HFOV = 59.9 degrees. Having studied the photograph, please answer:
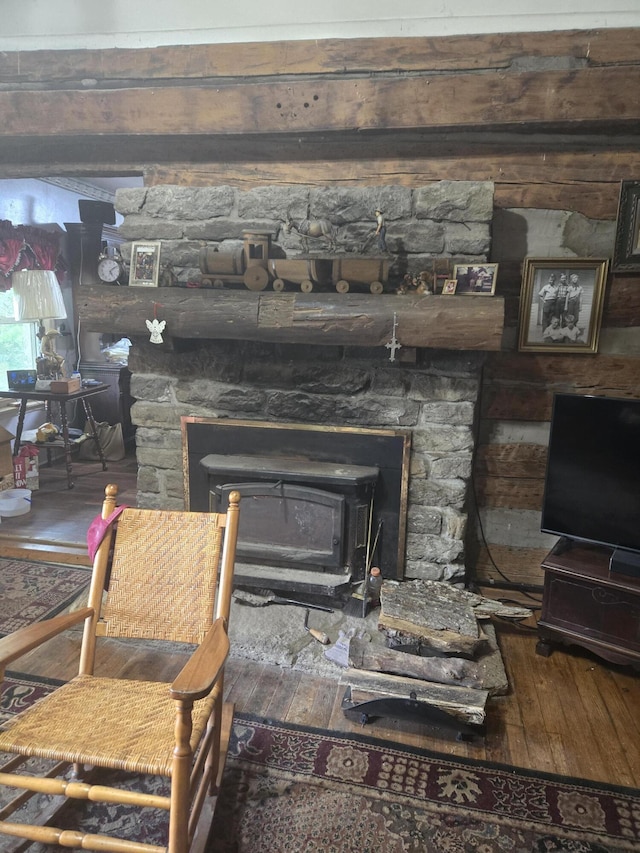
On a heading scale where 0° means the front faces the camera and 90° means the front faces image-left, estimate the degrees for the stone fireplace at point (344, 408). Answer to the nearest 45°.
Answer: approximately 0°

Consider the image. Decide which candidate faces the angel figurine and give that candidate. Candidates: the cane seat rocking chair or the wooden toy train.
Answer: the wooden toy train

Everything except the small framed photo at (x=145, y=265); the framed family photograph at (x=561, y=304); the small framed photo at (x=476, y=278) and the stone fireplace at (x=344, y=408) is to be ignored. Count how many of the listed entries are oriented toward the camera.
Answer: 4

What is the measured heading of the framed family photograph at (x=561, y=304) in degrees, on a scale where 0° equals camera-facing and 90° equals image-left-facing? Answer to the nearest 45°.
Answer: approximately 0°

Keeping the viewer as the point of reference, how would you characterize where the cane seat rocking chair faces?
facing the viewer and to the left of the viewer

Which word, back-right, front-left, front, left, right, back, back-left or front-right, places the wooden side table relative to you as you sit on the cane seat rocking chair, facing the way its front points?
back-right

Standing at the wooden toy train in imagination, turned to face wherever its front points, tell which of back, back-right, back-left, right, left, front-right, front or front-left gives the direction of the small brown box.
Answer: front-right

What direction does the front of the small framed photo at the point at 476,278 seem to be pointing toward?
toward the camera

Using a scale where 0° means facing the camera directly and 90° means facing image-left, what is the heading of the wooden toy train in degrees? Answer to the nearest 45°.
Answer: approximately 90°

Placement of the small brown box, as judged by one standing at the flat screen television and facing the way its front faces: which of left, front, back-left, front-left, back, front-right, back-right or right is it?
front-right

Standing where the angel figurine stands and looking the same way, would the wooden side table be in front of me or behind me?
behind
